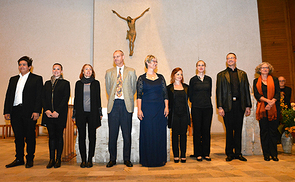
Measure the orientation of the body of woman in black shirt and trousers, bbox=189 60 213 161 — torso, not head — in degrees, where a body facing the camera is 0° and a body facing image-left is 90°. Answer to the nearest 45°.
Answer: approximately 0°

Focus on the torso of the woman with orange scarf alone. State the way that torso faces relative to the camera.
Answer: toward the camera

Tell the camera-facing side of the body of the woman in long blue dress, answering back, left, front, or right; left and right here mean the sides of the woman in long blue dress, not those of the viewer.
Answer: front

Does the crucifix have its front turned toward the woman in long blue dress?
yes

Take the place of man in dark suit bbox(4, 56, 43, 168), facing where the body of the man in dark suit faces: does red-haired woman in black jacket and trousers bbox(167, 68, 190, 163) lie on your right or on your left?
on your left

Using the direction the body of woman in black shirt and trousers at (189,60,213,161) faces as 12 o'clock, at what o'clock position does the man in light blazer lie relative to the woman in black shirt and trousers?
The man in light blazer is roughly at 2 o'clock from the woman in black shirt and trousers.

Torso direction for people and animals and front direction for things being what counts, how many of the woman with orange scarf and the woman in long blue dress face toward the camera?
2

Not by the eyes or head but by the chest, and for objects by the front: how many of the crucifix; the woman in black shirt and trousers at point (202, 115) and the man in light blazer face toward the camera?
3

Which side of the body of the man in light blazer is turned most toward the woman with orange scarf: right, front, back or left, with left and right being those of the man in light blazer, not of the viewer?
left

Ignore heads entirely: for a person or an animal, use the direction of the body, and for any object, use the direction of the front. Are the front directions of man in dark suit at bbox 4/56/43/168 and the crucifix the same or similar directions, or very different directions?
same or similar directions

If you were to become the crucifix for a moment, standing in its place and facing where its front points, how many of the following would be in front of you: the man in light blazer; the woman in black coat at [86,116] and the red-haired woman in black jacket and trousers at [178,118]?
3

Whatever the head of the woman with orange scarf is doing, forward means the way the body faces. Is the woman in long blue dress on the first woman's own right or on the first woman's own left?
on the first woman's own right

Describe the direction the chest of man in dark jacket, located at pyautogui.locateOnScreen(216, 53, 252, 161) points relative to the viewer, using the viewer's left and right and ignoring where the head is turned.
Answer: facing the viewer
